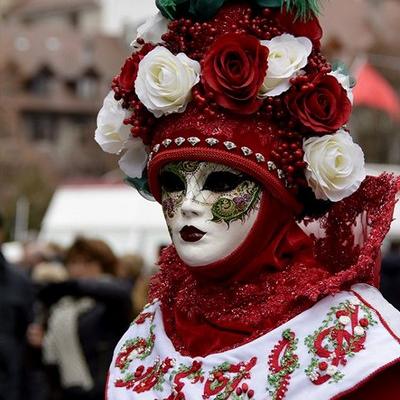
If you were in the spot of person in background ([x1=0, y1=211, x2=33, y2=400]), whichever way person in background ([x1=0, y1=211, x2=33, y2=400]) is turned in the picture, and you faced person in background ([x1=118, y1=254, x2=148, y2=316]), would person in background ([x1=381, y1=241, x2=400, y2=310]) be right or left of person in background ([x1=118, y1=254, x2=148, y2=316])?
right

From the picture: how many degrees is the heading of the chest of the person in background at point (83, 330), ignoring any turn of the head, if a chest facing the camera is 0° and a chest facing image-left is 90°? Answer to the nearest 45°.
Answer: approximately 45°

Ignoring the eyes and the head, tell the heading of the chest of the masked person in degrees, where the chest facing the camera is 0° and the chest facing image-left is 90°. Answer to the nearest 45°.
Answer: approximately 45°

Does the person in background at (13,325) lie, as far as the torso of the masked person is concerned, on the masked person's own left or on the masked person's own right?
on the masked person's own right
